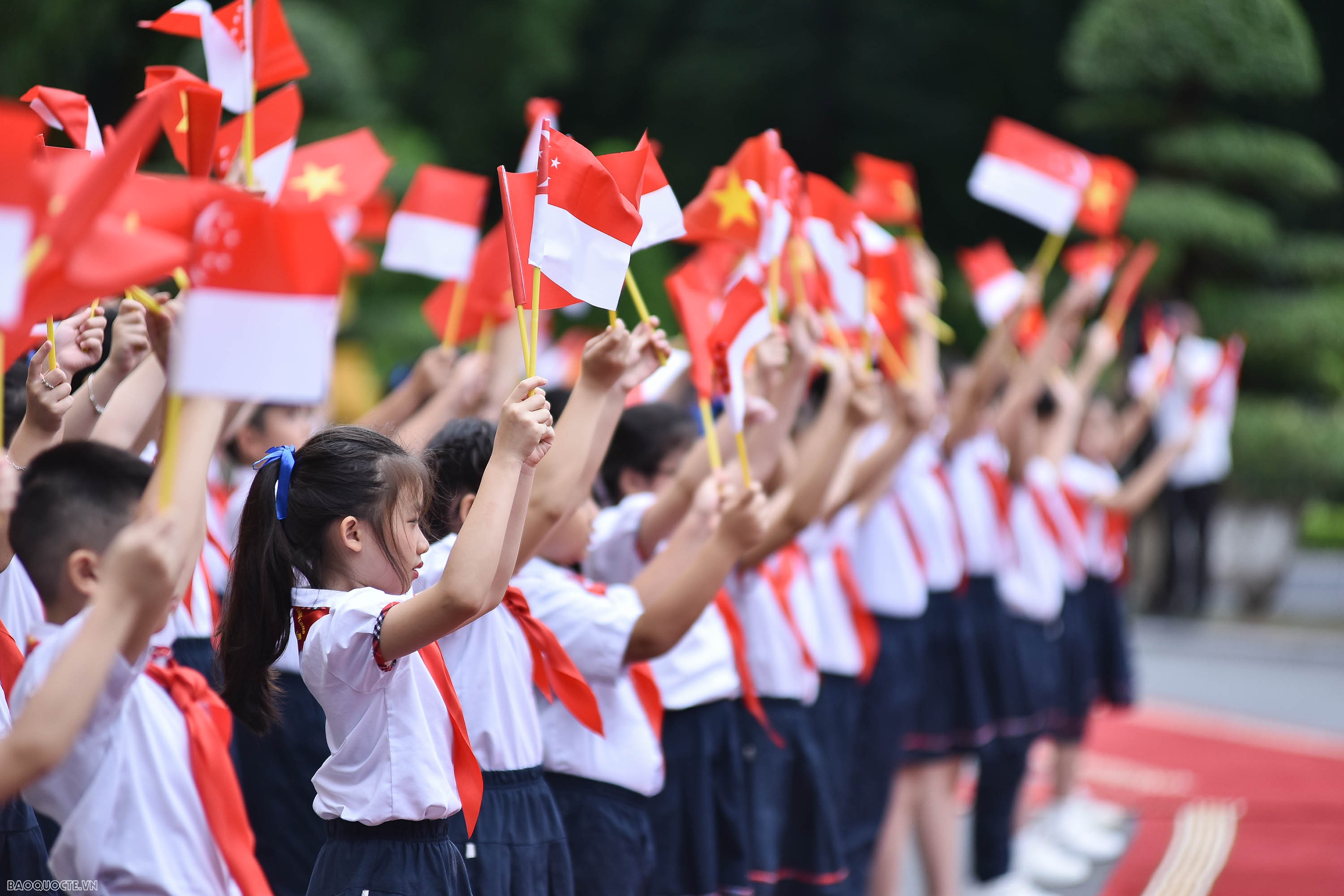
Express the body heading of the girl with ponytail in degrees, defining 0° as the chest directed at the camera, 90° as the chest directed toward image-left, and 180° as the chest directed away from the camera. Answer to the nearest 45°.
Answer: approximately 270°

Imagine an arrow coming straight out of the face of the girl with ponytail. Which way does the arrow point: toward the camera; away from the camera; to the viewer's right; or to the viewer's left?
to the viewer's right

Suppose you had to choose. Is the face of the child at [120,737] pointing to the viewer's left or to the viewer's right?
to the viewer's right

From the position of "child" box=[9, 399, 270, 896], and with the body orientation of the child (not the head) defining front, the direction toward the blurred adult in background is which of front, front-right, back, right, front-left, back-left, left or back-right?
front-left

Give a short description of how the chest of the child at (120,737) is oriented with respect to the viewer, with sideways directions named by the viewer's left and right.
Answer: facing to the right of the viewer

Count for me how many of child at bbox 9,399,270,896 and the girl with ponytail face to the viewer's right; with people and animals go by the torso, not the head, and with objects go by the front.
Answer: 2
